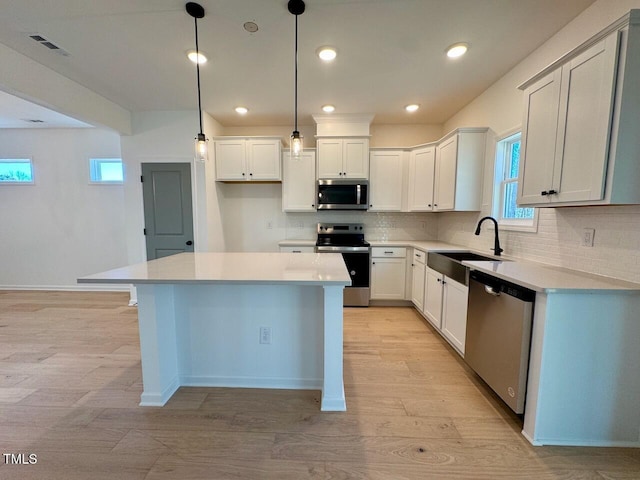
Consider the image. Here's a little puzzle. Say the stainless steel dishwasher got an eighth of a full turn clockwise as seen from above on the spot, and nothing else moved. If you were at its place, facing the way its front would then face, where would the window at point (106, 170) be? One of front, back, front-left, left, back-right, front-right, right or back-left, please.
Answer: front

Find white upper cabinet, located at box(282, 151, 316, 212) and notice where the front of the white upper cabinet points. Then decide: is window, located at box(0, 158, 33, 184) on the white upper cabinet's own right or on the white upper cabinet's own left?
on the white upper cabinet's own right

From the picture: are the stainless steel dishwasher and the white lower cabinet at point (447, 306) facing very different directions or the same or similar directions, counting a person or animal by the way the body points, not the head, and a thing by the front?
same or similar directions

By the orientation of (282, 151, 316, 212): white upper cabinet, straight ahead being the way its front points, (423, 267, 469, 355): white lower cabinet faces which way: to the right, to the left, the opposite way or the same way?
to the right

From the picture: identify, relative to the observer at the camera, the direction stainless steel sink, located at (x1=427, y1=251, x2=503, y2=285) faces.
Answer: facing the viewer and to the left of the viewer

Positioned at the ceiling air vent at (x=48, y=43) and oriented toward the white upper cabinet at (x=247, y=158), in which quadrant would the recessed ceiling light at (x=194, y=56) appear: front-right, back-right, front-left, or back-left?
front-right

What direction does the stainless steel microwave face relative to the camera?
toward the camera

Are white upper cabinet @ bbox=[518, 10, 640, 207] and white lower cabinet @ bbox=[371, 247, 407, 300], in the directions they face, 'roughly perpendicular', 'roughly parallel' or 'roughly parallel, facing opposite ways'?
roughly perpendicular

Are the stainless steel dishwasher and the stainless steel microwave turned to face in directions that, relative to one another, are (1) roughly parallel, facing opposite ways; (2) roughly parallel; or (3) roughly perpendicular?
roughly perpendicular

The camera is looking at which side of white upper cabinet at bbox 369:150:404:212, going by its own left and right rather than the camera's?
front

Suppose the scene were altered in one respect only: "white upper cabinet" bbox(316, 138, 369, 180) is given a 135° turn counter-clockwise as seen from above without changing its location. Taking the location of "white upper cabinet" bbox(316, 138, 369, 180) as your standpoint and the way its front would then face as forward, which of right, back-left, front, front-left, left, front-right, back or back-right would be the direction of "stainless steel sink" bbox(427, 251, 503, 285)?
right

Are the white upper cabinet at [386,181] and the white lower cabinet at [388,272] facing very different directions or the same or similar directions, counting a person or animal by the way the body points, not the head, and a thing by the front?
same or similar directions

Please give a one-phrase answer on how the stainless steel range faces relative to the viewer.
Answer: facing the viewer

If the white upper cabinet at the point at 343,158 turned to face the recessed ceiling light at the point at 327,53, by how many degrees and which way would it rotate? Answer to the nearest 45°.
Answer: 0° — it already faces it

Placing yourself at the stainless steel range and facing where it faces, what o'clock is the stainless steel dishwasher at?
The stainless steel dishwasher is roughly at 11 o'clock from the stainless steel range.

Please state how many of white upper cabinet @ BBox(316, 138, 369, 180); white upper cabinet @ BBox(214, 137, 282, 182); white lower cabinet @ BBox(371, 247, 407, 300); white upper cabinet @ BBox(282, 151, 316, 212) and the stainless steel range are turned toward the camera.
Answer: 5

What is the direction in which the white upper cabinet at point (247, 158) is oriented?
toward the camera
